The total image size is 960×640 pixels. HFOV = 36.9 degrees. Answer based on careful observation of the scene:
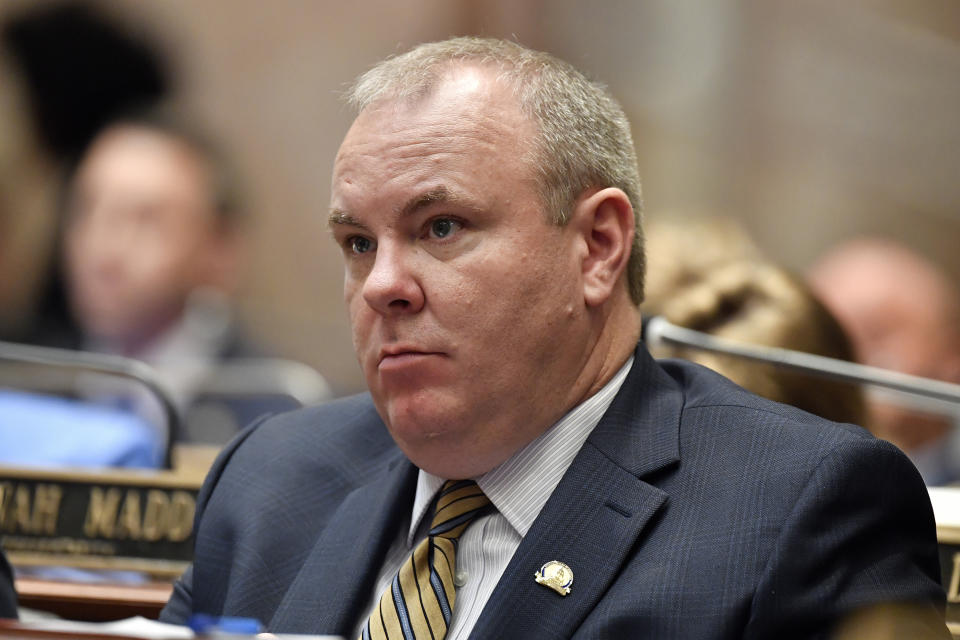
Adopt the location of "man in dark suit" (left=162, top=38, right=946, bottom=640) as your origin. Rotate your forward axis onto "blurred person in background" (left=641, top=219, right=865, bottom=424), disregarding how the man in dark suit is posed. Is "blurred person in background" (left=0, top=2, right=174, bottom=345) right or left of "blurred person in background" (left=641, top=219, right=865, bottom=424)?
left

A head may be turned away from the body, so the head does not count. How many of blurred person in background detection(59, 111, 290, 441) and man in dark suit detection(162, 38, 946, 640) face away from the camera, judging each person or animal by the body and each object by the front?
0

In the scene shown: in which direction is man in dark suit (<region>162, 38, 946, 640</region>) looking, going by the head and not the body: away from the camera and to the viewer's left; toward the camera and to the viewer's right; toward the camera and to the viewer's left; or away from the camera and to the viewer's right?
toward the camera and to the viewer's left

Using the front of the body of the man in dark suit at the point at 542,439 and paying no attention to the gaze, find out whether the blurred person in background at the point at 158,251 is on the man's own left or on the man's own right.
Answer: on the man's own right

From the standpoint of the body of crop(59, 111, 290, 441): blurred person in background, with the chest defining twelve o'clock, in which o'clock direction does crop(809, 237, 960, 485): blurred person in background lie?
crop(809, 237, 960, 485): blurred person in background is roughly at 8 o'clock from crop(59, 111, 290, 441): blurred person in background.

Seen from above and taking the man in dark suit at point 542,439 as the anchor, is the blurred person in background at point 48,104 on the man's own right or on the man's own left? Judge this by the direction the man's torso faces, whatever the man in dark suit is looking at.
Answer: on the man's own right

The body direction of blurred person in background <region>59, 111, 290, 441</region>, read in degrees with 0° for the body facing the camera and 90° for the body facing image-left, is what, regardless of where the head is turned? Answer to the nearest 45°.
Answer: approximately 45°

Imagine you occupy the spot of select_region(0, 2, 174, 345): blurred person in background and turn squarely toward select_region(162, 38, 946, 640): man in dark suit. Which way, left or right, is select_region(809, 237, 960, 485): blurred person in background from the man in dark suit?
left

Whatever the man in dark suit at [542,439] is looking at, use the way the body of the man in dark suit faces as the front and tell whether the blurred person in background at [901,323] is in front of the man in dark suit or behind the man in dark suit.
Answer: behind

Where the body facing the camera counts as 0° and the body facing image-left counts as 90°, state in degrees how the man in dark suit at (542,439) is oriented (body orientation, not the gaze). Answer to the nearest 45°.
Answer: approximately 45°

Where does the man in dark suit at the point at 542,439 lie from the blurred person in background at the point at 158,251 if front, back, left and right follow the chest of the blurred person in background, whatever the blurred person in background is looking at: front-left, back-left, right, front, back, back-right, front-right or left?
front-left
